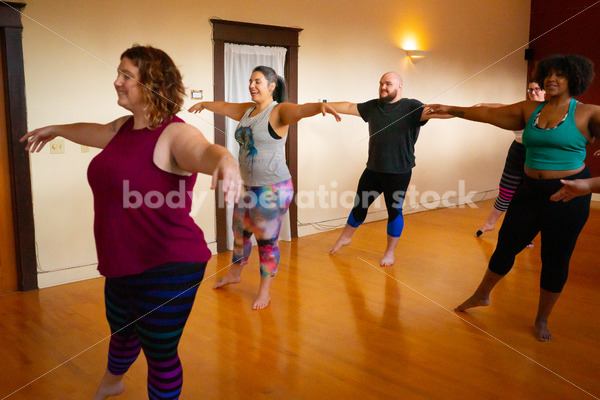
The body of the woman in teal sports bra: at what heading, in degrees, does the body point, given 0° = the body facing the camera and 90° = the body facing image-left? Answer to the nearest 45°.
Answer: approximately 45°

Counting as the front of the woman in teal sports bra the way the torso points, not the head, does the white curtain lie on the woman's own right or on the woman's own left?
on the woman's own right

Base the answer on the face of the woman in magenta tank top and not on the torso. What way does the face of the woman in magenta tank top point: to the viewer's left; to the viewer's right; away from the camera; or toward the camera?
to the viewer's left

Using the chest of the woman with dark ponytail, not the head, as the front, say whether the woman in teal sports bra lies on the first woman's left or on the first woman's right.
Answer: on the first woman's left

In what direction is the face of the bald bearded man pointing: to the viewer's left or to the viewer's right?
to the viewer's left

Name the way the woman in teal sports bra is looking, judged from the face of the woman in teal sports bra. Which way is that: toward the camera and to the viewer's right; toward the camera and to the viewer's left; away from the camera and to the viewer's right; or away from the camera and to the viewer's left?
toward the camera and to the viewer's left

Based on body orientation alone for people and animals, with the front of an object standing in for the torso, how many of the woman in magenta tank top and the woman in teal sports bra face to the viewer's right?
0

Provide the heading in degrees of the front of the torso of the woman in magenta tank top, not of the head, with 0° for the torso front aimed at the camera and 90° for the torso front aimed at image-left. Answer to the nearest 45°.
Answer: approximately 45°

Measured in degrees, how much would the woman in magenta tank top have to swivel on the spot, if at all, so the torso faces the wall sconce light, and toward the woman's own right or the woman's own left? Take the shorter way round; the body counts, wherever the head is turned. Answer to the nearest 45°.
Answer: approximately 180°

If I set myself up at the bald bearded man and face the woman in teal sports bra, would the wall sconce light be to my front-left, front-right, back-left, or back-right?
back-left

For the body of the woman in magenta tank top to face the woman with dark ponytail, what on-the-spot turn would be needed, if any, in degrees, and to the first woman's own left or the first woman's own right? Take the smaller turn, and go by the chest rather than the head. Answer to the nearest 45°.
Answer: approximately 180°
